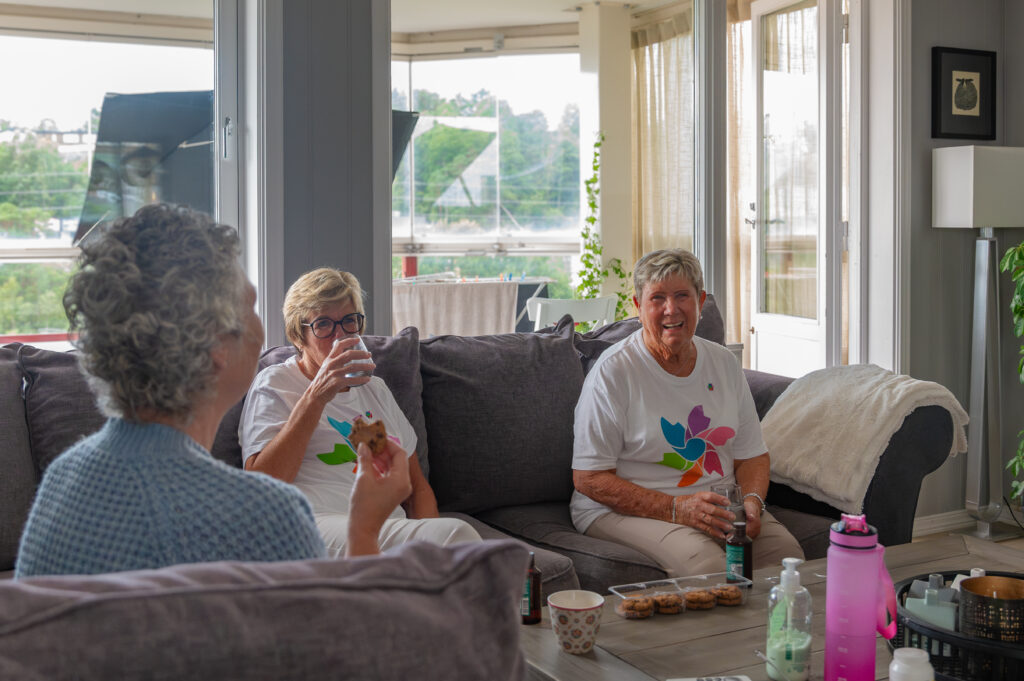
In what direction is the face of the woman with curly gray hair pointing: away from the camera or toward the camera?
away from the camera

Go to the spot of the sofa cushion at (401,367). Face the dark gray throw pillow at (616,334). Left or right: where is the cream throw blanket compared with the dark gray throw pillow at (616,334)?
right

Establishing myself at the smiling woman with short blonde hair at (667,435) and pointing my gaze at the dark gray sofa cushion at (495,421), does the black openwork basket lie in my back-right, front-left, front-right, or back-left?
back-left

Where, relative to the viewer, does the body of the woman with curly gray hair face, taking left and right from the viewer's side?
facing away from the viewer and to the right of the viewer

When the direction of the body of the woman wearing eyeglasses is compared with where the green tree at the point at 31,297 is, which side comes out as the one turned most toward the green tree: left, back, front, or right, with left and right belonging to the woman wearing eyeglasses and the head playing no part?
back

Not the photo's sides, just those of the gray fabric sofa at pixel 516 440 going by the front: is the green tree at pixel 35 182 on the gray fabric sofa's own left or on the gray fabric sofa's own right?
on the gray fabric sofa's own right

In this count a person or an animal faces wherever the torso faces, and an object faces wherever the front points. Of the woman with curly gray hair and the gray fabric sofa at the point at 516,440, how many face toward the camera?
1

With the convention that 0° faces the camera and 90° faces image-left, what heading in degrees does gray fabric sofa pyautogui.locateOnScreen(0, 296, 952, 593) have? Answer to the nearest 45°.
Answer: approximately 0°

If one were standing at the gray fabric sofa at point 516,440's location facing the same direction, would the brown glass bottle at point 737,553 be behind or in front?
in front
